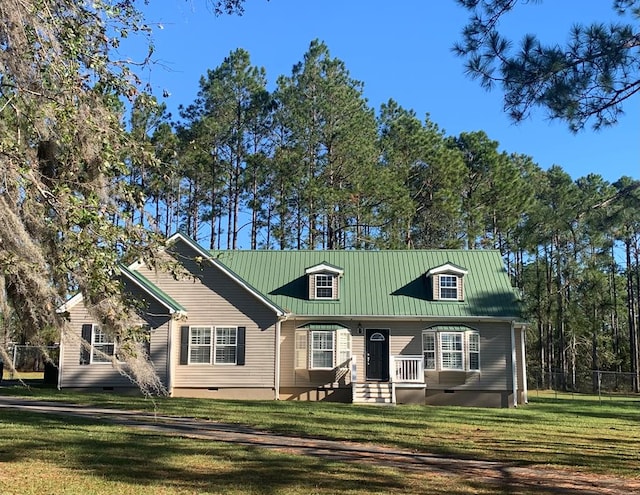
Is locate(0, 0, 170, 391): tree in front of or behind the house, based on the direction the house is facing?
in front

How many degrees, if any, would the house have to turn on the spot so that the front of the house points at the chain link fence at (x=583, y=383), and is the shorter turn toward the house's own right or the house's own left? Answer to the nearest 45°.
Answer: approximately 135° to the house's own left

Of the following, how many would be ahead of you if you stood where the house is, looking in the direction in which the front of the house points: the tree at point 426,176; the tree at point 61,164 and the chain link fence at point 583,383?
1

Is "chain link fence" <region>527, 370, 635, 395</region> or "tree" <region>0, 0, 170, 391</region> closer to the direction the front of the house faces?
the tree

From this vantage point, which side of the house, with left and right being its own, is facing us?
front
